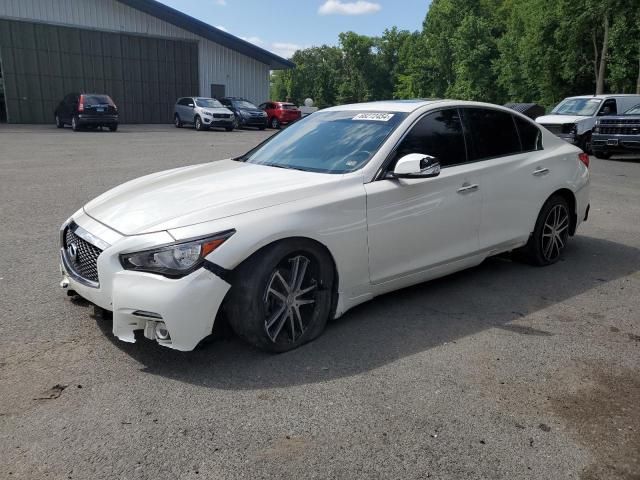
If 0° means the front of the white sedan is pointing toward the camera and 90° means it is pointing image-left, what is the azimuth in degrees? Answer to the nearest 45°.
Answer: approximately 45°

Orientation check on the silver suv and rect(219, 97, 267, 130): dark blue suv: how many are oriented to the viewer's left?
0

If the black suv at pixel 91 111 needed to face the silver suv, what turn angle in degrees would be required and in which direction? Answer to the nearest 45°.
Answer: approximately 135° to its right

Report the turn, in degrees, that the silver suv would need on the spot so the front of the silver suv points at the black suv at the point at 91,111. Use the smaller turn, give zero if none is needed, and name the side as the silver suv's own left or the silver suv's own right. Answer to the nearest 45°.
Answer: approximately 90° to the silver suv's own right

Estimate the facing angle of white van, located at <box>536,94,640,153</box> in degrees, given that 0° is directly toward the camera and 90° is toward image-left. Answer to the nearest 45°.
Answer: approximately 45°

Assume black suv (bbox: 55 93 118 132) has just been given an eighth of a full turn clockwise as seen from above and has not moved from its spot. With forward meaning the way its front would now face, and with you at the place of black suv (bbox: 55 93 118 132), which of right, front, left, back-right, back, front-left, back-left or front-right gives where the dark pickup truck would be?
back-right

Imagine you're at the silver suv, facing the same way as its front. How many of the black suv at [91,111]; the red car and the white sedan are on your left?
1

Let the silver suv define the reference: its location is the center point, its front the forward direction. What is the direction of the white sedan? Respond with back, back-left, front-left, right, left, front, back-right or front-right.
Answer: front-right

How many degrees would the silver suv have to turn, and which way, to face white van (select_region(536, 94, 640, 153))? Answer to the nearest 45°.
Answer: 0° — it already faces it

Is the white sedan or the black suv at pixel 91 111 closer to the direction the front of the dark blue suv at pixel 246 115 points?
the white sedan

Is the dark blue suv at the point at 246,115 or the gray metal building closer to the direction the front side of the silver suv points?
the dark blue suv

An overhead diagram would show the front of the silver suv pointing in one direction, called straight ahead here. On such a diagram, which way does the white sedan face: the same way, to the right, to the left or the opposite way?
to the right

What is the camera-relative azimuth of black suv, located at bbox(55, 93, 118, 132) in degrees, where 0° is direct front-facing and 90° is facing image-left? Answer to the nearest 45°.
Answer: approximately 135°

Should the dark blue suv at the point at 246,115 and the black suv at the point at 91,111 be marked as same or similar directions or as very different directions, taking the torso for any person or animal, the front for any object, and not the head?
very different directions

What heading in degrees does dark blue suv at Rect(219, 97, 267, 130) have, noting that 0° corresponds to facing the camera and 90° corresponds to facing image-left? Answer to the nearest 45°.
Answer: approximately 315°
